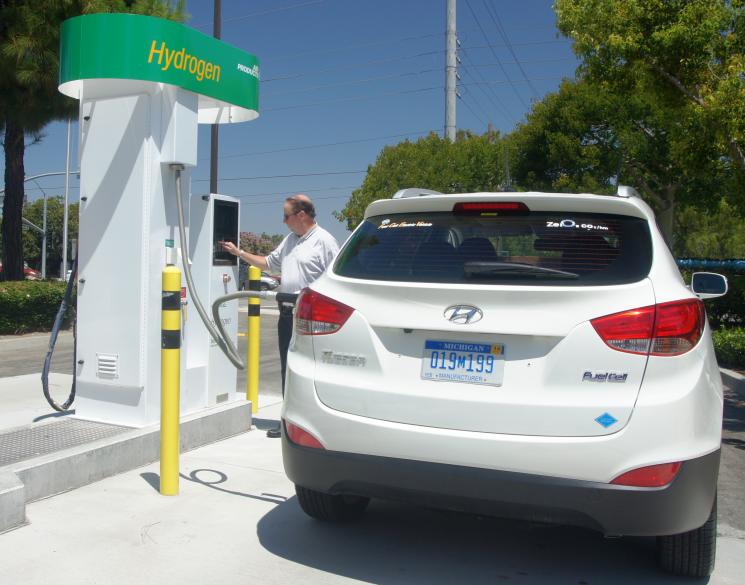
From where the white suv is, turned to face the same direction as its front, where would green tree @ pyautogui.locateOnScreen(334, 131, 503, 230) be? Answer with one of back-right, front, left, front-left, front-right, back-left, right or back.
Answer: front

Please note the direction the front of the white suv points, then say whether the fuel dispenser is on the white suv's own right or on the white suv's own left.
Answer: on the white suv's own left

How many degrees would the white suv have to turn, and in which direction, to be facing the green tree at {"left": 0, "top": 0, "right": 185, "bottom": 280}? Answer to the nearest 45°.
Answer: approximately 45° to its left

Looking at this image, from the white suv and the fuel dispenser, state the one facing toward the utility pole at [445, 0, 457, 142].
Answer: the white suv

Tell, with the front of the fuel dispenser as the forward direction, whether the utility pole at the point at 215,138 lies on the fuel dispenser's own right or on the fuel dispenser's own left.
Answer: on the fuel dispenser's own left

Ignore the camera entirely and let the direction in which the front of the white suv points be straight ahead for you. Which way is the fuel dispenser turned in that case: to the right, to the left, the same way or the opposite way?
to the right

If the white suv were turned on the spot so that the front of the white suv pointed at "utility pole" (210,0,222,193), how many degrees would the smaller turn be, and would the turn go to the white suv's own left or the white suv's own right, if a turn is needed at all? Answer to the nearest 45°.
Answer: approximately 45° to the white suv's own left

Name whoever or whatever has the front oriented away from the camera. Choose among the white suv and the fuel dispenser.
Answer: the white suv

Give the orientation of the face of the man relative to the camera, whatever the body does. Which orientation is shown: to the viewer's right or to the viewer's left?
to the viewer's left

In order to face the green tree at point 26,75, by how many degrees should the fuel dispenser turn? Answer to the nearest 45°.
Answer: approximately 135° to its left

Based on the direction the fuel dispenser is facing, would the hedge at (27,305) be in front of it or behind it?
behind

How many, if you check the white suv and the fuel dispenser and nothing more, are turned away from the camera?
1

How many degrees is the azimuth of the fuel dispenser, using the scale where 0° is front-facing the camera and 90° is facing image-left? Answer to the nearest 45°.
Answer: approximately 315°

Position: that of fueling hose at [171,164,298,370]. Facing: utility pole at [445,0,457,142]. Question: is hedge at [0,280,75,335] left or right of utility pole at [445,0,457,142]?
left

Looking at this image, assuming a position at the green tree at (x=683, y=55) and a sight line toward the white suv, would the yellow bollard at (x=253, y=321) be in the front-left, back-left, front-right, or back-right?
front-right

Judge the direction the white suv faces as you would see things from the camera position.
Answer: facing away from the viewer
